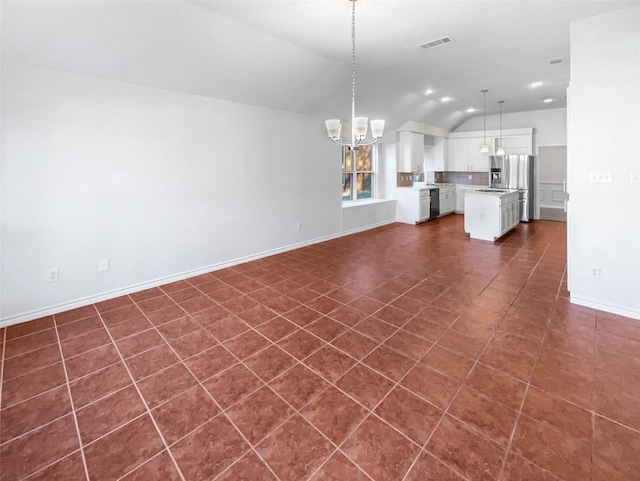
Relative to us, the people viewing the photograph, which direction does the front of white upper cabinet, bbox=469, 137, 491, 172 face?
facing the viewer

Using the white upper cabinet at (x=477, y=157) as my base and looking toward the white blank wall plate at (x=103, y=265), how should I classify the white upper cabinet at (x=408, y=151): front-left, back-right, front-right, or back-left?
front-right

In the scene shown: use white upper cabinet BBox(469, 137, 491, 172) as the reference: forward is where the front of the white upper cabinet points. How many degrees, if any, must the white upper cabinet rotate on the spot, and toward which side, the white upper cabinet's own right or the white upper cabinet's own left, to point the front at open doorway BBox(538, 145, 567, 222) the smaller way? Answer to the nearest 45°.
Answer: approximately 90° to the white upper cabinet's own left

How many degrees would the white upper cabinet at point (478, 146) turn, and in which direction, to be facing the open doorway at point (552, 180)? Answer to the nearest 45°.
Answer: approximately 90° to its left

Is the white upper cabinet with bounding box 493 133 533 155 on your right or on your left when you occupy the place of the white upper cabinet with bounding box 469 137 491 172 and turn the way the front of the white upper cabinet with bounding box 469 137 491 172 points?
on your left

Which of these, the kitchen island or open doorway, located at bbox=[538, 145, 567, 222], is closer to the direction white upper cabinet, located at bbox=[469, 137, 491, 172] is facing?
the kitchen island

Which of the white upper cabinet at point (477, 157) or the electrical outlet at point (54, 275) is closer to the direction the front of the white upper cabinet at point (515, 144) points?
the electrical outlet

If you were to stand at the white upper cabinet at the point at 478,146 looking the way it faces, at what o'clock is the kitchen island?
The kitchen island is roughly at 12 o'clock from the white upper cabinet.

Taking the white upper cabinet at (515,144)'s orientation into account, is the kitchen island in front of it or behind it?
in front

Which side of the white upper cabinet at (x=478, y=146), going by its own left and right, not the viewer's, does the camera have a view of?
front
